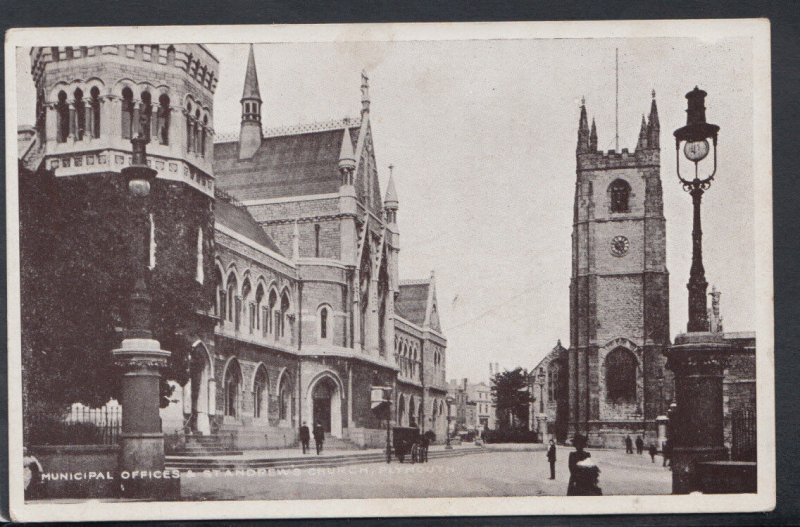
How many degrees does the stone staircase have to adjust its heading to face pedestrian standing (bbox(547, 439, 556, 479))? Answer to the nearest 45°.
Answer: approximately 90° to its left

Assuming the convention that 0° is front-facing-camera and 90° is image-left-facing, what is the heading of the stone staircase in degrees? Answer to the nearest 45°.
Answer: approximately 0°
